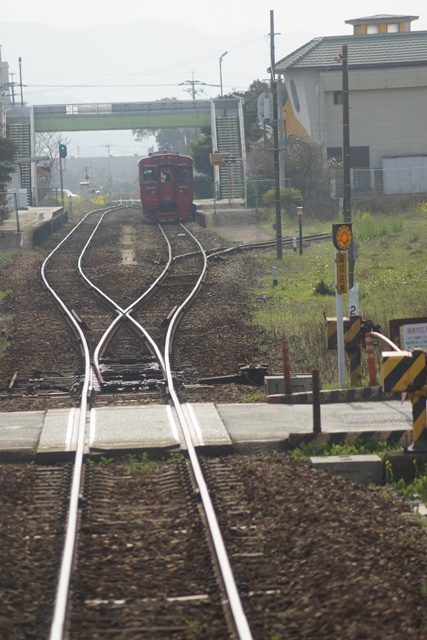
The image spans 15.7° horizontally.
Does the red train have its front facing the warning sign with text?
yes

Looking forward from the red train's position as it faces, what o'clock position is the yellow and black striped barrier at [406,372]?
The yellow and black striped barrier is roughly at 12 o'clock from the red train.

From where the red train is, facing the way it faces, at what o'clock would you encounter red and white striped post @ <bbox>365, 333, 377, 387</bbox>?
The red and white striped post is roughly at 12 o'clock from the red train.

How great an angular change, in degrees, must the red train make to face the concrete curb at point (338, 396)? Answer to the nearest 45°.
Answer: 0° — it already faces it

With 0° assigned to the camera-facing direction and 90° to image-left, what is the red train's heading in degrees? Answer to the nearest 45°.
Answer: approximately 0°

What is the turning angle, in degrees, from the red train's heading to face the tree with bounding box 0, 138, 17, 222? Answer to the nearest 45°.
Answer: approximately 90° to its right

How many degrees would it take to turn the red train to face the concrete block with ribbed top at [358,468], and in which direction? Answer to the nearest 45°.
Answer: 0° — it already faces it
